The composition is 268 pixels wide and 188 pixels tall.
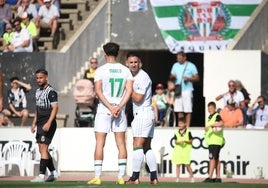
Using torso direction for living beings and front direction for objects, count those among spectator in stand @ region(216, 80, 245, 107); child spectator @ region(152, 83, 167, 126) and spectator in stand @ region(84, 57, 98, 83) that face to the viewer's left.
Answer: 0

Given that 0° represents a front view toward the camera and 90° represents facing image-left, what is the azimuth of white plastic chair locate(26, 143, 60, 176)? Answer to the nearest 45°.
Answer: approximately 0°

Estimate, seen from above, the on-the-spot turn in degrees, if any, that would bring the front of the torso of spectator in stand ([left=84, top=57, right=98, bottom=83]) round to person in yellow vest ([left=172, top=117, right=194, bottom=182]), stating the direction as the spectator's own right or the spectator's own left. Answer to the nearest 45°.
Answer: approximately 45° to the spectator's own left

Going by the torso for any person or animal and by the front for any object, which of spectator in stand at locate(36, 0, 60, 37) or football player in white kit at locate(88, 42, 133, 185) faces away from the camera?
the football player in white kit

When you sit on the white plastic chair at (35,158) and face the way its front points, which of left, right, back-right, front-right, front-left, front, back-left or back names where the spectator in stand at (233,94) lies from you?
left

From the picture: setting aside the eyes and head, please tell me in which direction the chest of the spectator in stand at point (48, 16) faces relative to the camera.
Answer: toward the camera

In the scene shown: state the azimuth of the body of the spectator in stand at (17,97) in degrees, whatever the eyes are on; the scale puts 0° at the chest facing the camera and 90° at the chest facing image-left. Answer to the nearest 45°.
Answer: approximately 315°

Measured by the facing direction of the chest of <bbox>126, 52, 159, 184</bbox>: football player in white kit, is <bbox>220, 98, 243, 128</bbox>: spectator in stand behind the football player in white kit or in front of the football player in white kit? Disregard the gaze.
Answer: behind

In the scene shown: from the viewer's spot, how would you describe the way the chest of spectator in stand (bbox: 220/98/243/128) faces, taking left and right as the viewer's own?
facing the viewer

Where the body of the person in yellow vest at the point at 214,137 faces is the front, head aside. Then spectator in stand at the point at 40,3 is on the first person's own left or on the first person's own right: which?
on the first person's own right

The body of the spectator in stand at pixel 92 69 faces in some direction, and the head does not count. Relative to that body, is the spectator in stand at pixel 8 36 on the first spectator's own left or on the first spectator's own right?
on the first spectator's own right

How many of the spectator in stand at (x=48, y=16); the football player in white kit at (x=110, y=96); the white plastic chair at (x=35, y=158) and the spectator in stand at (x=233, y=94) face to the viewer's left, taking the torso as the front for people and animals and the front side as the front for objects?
0

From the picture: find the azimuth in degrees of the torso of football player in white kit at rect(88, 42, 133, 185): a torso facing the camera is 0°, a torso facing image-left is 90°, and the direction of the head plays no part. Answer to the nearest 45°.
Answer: approximately 180°
